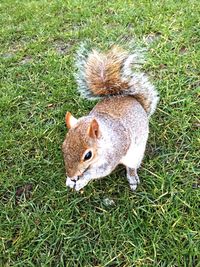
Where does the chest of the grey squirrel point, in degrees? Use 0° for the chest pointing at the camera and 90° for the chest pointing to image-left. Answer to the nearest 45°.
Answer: approximately 45°
